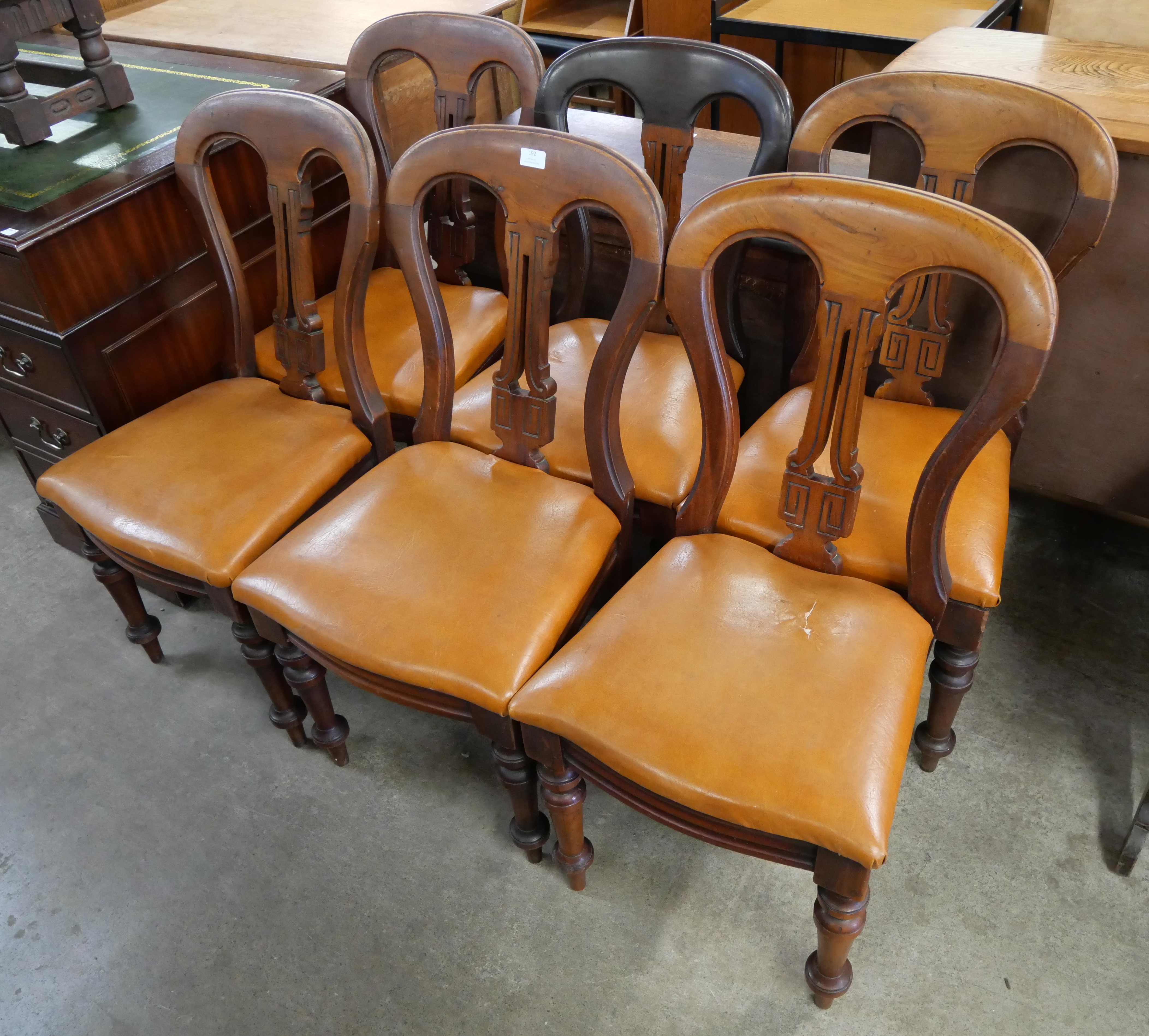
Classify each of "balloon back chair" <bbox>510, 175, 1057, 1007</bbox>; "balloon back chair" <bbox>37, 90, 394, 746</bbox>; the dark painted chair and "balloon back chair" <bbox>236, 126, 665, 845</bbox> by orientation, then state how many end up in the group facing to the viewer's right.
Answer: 0

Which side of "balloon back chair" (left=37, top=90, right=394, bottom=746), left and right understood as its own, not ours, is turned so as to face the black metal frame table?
back

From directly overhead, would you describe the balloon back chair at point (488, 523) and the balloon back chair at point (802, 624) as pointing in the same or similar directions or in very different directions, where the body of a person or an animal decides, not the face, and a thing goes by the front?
same or similar directions

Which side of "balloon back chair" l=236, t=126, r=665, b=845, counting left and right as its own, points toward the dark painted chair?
back

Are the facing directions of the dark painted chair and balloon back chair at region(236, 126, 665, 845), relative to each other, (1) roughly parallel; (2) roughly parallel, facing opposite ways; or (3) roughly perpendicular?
roughly parallel

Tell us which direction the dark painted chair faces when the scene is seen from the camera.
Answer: facing the viewer and to the left of the viewer

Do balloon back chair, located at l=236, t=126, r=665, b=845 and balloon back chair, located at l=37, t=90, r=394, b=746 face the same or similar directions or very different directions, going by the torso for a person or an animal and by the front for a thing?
same or similar directions

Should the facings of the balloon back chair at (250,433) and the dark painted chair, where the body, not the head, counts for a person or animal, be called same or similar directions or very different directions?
same or similar directions

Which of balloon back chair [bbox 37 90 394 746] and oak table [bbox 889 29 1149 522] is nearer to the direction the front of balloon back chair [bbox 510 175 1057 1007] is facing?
the balloon back chair

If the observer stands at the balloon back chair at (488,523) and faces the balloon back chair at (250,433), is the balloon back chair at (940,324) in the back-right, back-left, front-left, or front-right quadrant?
back-right

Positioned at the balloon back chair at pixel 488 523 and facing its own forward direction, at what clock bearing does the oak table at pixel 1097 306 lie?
The oak table is roughly at 7 o'clock from the balloon back chair.

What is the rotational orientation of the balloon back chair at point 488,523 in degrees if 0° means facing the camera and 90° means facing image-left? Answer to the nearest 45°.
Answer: approximately 45°
